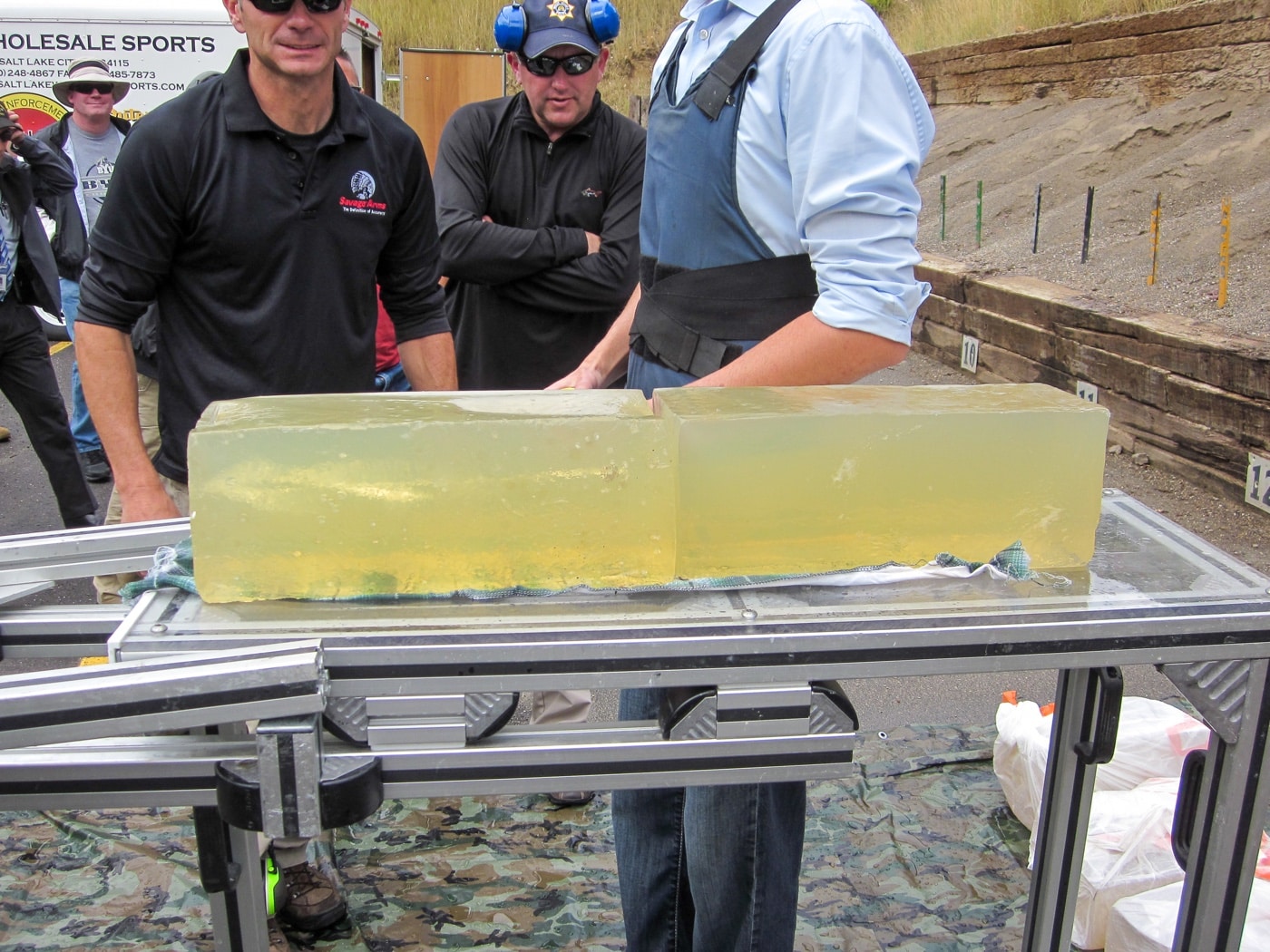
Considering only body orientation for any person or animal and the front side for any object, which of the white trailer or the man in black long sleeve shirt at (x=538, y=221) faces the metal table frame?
the man in black long sleeve shirt

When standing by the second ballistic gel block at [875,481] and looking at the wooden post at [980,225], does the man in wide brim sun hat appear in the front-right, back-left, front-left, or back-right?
front-left

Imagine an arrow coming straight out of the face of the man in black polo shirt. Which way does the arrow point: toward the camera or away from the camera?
toward the camera

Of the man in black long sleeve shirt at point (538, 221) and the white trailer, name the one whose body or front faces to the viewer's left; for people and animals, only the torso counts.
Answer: the white trailer

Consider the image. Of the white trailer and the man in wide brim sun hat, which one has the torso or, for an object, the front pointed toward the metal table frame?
the man in wide brim sun hat

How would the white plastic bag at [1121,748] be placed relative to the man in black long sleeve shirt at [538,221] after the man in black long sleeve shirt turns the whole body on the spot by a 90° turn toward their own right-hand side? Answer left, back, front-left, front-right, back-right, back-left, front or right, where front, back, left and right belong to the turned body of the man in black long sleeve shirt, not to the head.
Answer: back-left

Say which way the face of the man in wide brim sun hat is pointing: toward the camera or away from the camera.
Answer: toward the camera

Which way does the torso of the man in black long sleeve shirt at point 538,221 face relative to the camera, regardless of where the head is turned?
toward the camera

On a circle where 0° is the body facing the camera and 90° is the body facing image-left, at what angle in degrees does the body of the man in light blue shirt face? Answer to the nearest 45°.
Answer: approximately 45°

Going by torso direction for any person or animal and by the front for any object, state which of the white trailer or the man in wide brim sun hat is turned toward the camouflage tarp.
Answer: the man in wide brim sun hat

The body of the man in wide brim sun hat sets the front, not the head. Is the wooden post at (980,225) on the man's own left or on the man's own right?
on the man's own left

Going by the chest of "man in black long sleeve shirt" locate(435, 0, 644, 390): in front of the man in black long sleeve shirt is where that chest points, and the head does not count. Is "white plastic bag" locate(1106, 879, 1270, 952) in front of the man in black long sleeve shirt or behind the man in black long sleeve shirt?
in front

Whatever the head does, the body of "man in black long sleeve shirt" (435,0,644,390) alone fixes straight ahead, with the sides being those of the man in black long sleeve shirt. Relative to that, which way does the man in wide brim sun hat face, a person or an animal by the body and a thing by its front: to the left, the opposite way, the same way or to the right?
the same way

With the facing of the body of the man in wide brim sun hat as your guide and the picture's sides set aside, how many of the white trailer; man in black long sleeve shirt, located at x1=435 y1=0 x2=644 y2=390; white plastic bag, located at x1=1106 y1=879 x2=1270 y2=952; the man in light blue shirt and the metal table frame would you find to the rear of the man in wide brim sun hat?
1

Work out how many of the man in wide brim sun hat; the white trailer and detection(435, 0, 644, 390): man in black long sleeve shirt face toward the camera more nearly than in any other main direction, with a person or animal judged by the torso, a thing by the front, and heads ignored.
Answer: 2

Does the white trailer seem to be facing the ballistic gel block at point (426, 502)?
no

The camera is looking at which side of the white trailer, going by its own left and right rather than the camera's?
left

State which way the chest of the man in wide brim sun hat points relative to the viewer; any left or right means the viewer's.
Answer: facing the viewer

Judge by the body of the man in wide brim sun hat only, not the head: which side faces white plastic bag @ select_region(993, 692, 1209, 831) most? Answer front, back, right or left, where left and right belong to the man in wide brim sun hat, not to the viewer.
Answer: front

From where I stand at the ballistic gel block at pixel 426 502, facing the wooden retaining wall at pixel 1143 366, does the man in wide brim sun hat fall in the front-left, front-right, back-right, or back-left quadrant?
front-left

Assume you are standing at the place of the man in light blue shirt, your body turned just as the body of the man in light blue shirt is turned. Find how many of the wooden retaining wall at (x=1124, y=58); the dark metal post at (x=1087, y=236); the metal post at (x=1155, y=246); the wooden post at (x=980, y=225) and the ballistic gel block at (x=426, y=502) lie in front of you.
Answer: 1
